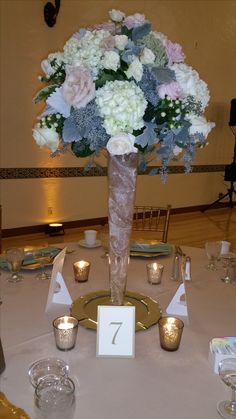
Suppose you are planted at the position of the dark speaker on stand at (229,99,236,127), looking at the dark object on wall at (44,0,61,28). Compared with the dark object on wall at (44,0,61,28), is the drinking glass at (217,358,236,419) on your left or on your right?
left

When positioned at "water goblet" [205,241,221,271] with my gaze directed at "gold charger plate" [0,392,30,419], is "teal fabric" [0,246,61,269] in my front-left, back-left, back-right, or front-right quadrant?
front-right

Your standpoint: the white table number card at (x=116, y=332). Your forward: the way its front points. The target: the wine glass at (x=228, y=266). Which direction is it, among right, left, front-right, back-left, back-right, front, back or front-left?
back-left

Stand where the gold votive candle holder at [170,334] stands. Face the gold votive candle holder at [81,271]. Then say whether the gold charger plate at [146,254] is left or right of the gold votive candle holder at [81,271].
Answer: right

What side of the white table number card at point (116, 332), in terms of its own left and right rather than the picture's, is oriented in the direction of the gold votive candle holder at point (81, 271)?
back

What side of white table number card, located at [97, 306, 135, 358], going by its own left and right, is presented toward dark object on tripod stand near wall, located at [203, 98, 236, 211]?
back

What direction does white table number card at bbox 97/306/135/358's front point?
toward the camera

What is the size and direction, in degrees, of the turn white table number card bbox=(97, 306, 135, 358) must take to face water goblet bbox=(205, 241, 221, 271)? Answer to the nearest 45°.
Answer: approximately 135° to its left

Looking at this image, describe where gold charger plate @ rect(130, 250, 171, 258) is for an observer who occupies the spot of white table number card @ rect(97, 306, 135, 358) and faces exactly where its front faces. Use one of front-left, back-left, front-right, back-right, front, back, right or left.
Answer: back

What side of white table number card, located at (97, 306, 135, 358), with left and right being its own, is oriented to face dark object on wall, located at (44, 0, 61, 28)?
back
